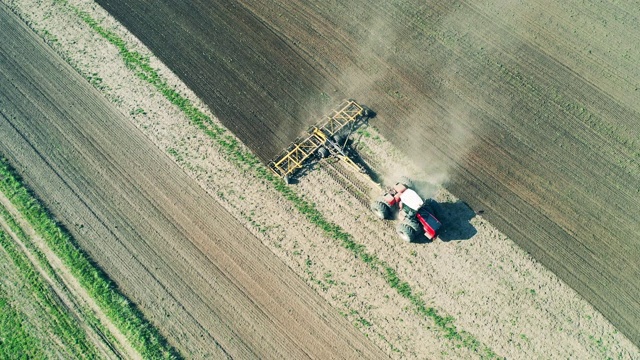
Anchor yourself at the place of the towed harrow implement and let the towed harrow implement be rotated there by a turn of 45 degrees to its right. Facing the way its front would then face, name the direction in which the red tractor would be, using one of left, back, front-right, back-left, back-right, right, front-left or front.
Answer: front-left

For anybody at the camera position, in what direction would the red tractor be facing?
facing the viewer and to the right of the viewer
